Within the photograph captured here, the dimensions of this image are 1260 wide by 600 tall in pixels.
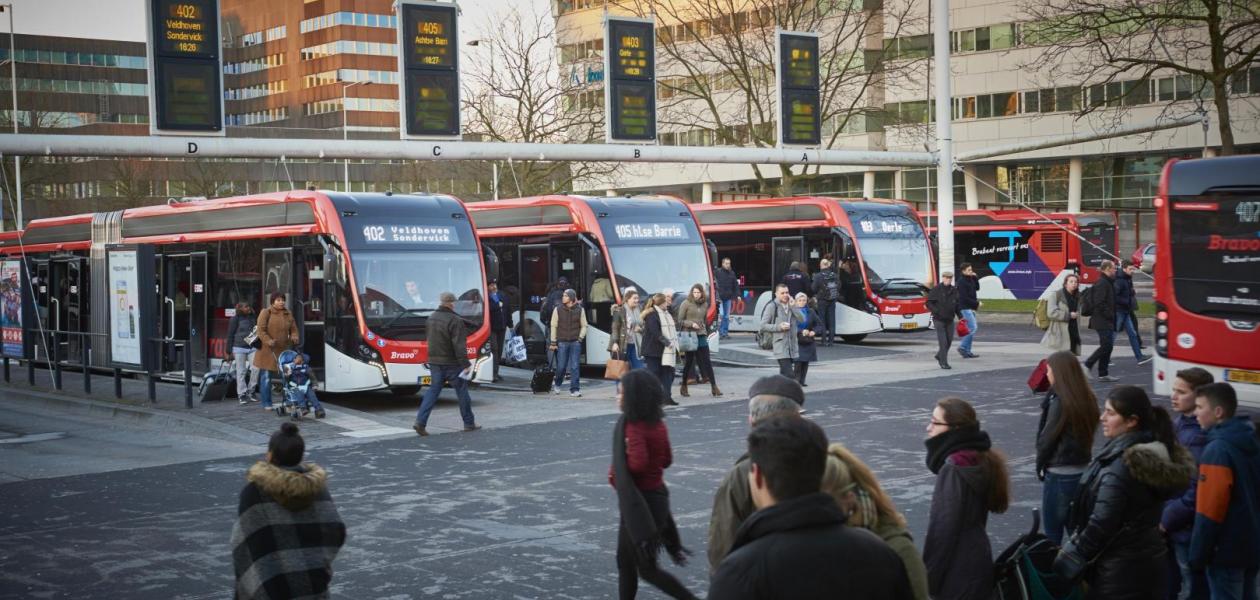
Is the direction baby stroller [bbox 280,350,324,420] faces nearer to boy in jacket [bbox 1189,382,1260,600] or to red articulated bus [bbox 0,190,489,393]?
the boy in jacket

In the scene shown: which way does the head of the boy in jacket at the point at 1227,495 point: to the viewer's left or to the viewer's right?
to the viewer's left

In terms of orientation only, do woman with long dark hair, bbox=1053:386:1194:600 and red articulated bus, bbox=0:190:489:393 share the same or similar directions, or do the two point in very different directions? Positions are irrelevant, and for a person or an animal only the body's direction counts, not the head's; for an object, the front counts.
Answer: very different directions

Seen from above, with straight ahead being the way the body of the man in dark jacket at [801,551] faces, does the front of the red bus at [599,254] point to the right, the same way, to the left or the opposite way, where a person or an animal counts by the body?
the opposite way

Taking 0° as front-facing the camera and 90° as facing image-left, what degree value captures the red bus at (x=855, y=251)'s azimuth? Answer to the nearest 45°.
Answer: approximately 315°

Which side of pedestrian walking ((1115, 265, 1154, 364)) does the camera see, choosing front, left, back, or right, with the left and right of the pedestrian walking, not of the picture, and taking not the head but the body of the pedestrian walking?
right

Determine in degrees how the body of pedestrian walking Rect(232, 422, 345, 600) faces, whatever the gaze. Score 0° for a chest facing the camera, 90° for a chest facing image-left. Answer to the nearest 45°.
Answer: approximately 180°

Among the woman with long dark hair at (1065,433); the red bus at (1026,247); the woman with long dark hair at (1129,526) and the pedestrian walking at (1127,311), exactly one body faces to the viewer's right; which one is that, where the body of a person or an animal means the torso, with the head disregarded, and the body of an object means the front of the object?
the pedestrian walking

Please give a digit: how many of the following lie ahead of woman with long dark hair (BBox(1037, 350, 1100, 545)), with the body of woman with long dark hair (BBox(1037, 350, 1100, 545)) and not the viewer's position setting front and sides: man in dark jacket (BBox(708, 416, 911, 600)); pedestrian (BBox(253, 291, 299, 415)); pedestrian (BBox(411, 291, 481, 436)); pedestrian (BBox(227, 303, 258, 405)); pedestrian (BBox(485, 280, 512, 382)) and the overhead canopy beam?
5

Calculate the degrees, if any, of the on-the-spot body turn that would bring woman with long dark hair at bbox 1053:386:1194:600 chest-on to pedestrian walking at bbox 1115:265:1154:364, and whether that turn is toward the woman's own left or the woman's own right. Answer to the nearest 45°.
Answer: approximately 90° to the woman's own right

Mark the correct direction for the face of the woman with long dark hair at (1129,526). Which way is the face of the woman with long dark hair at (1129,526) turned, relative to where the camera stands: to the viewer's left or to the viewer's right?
to the viewer's left

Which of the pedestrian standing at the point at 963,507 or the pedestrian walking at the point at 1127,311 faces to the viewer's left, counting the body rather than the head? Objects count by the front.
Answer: the pedestrian standing at the point at 963,507

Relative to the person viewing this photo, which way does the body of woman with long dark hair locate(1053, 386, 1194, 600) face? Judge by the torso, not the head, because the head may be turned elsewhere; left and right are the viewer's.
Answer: facing to the left of the viewer

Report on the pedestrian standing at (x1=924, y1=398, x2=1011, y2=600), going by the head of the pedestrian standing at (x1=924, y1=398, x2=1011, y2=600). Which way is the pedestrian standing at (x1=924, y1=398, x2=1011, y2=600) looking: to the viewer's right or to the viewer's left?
to the viewer's left
